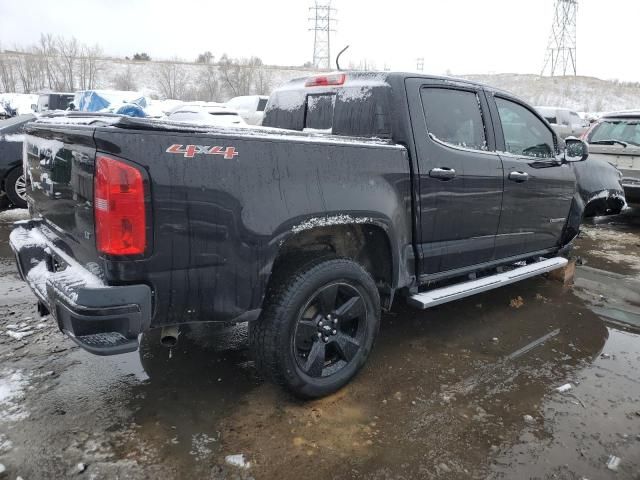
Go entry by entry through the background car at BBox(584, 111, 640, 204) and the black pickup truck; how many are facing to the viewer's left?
0

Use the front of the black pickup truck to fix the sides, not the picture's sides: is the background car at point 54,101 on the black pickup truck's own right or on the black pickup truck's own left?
on the black pickup truck's own left

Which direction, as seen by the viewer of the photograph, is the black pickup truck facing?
facing away from the viewer and to the right of the viewer

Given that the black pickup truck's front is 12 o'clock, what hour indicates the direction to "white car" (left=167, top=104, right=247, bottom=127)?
The white car is roughly at 10 o'clock from the black pickup truck.

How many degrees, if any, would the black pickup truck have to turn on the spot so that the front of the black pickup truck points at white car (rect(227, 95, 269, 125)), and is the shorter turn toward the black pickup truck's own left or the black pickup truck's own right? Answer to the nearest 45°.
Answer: approximately 45° to the black pickup truck's own left

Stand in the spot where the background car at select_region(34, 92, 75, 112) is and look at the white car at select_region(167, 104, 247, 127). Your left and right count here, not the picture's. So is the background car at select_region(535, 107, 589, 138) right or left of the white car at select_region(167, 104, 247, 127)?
left

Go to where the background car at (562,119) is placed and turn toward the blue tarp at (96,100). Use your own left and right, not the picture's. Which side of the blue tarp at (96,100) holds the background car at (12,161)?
left
